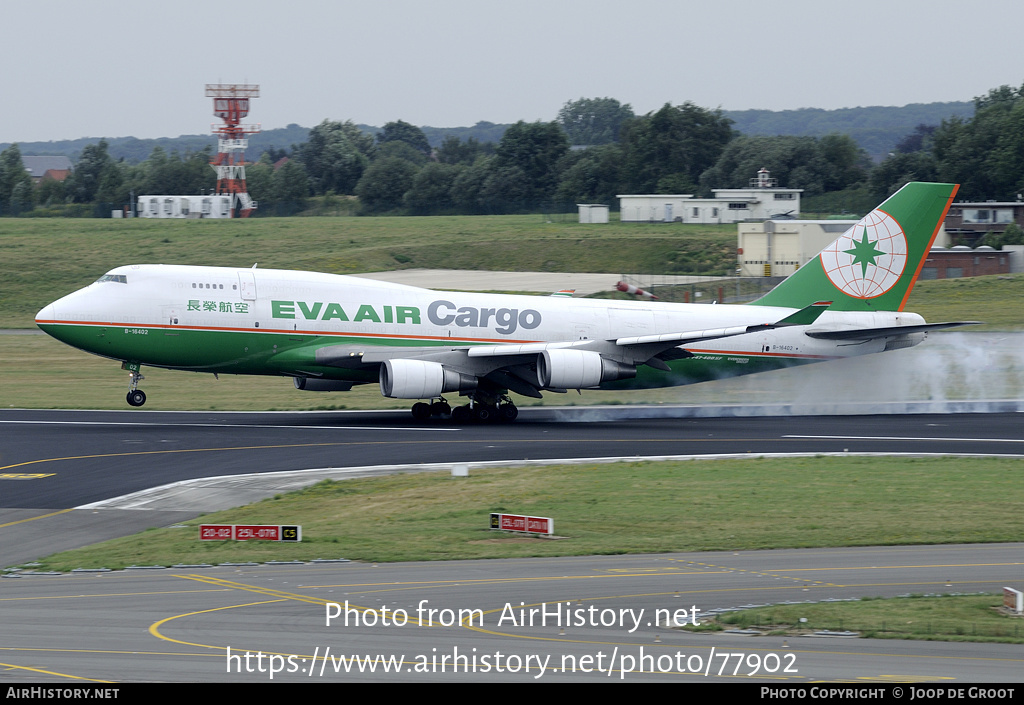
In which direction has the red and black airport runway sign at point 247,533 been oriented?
toward the camera
